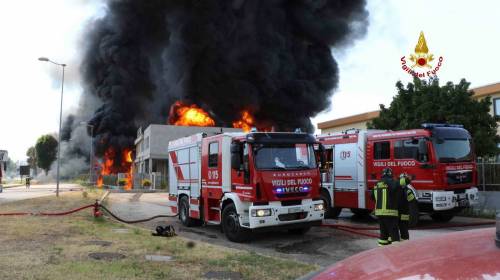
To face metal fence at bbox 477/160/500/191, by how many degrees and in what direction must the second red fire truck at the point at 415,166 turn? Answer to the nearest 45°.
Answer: approximately 90° to its left

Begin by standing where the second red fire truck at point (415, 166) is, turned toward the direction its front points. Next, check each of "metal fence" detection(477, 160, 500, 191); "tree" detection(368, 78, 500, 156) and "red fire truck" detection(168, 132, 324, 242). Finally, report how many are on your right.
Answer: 1

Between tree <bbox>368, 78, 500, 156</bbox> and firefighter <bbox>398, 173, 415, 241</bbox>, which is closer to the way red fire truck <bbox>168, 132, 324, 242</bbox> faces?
the firefighter

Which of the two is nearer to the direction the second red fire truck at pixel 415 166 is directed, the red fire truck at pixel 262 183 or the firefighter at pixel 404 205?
the firefighter

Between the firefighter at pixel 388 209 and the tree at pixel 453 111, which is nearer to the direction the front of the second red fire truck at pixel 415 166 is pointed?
the firefighter

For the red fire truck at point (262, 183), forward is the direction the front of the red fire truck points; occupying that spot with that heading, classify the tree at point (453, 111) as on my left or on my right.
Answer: on my left

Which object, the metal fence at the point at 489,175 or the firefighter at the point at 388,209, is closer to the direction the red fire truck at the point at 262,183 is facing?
the firefighter

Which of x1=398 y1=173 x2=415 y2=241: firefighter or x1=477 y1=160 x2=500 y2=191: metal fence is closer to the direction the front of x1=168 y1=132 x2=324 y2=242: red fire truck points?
the firefighter

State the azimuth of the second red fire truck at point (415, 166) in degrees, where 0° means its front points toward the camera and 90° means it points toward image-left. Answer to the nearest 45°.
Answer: approximately 315°

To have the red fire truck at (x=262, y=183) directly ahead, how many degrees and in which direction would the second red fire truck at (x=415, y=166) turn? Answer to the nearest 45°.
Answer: approximately 90° to its right

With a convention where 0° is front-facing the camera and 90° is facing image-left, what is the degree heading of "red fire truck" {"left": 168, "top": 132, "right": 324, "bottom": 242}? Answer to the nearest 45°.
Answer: approximately 315°
